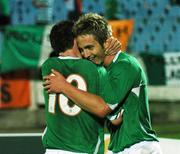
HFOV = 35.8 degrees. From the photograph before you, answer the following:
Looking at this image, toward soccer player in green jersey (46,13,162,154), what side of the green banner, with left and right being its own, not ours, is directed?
front

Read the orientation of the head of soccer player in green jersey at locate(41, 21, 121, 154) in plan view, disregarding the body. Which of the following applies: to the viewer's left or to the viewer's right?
to the viewer's right

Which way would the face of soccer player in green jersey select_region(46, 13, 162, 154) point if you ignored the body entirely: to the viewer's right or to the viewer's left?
to the viewer's left

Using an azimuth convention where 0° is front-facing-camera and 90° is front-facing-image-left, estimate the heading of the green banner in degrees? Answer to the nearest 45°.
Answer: approximately 0°

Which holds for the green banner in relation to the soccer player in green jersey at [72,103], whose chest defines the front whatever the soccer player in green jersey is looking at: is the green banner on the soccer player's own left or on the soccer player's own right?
on the soccer player's own left

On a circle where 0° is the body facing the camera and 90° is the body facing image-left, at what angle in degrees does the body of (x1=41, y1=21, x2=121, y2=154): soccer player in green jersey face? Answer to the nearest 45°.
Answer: approximately 225°

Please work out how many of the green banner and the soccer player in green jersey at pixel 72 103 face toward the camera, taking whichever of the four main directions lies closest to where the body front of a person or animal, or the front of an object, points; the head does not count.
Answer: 1

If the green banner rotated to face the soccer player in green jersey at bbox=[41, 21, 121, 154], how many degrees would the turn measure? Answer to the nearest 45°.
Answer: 0° — it already faces them
